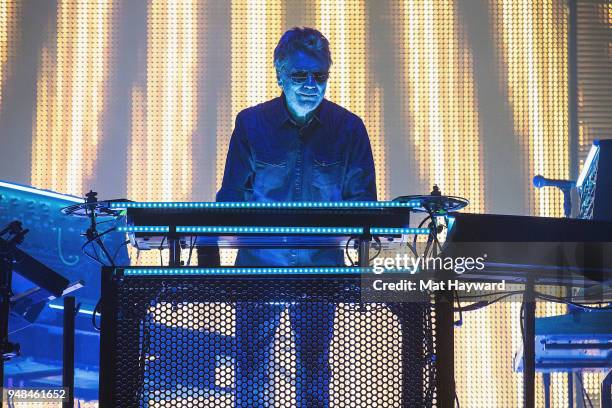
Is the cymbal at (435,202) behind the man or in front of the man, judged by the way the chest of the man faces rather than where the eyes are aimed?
in front

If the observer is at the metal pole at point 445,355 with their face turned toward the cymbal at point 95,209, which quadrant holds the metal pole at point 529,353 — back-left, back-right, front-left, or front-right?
back-right

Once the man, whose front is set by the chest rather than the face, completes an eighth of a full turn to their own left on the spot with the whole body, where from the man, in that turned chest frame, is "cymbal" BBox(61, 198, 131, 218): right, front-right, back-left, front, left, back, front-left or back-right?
right

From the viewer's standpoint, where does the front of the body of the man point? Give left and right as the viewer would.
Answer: facing the viewer

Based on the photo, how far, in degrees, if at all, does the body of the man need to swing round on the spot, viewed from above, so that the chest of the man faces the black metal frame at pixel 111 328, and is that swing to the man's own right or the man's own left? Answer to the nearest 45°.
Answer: approximately 45° to the man's own right

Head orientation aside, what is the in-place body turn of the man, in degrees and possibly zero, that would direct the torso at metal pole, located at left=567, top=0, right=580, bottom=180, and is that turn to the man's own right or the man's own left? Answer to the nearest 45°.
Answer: approximately 135° to the man's own left

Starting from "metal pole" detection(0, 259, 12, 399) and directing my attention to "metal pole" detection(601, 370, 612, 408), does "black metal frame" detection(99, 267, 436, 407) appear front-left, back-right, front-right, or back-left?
front-right
